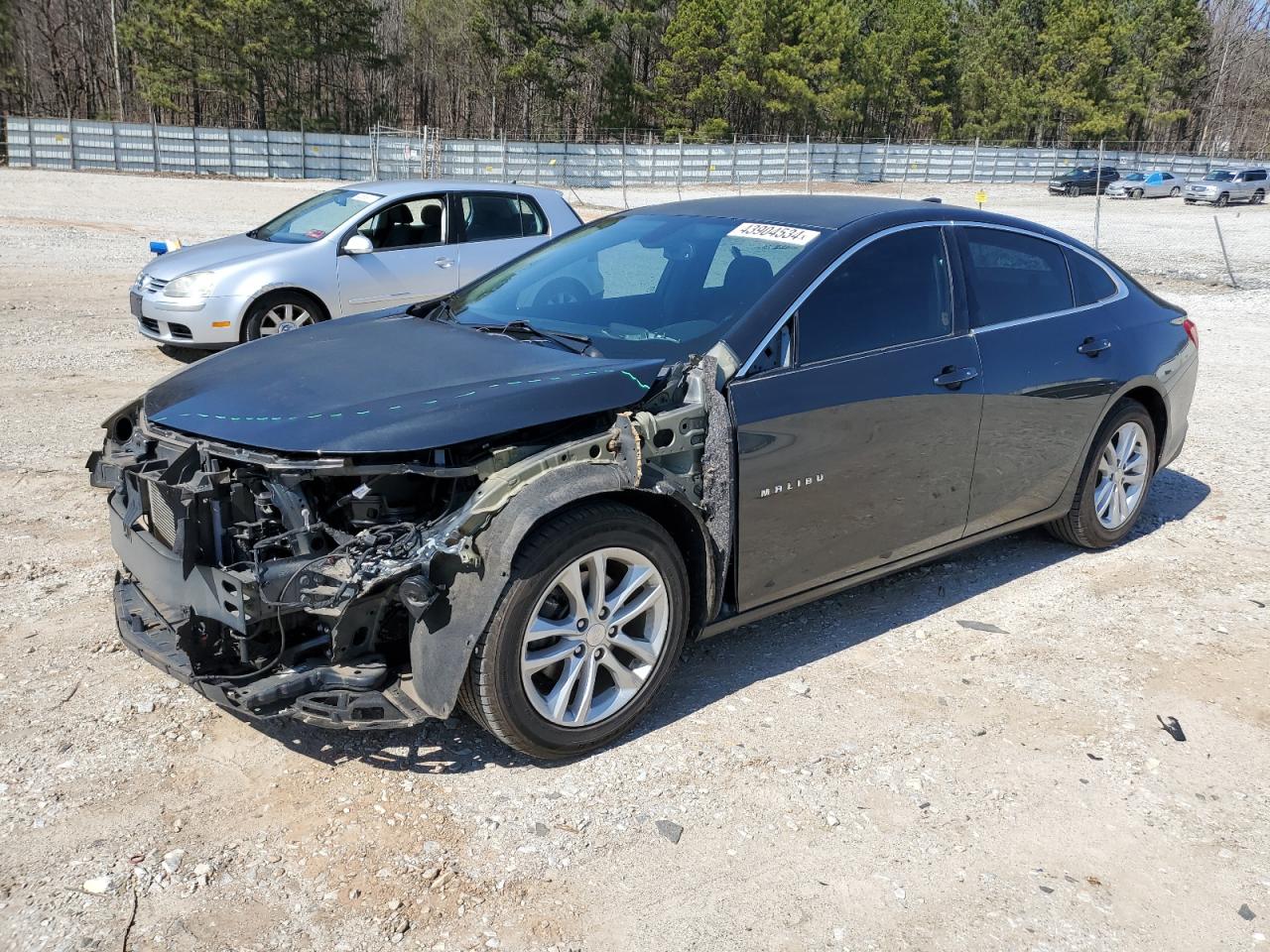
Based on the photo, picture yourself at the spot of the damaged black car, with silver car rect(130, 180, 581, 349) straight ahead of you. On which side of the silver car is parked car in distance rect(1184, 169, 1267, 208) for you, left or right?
right

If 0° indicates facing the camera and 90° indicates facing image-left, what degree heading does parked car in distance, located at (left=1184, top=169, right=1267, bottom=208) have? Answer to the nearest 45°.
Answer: approximately 45°

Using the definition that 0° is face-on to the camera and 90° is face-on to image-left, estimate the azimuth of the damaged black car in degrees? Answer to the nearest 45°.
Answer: approximately 45°

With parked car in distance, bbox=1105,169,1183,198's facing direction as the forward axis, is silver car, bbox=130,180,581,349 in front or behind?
in front

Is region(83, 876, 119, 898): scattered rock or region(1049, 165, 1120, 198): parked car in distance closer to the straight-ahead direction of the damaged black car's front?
the scattered rock

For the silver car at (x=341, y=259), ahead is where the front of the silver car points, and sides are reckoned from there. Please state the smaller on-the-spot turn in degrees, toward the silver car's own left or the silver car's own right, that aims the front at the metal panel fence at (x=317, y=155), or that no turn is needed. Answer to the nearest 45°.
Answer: approximately 135° to the silver car's own right

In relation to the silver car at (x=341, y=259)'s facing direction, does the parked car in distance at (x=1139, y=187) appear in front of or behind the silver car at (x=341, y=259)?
behind

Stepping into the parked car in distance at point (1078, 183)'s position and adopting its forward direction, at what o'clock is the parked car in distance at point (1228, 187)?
the parked car in distance at point (1228, 187) is roughly at 8 o'clock from the parked car in distance at point (1078, 183).

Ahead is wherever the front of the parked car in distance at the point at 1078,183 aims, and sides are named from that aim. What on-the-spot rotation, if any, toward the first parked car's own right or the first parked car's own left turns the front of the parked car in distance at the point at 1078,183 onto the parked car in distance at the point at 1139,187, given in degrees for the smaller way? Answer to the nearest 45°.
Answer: approximately 135° to the first parked car's own left

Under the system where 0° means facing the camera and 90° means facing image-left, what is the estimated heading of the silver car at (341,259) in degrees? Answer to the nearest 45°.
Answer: approximately 45°

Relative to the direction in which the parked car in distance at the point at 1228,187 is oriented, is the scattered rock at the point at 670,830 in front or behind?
in front
